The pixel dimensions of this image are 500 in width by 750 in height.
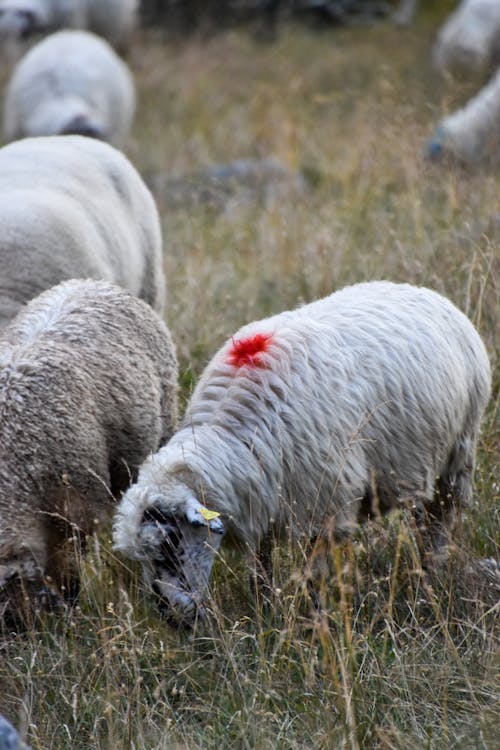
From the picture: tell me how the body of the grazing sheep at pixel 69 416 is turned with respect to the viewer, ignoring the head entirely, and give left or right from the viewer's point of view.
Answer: facing the viewer and to the left of the viewer

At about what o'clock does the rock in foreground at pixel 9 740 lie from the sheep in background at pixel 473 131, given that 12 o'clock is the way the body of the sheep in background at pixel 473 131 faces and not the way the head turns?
the rock in foreground at pixel 9 740 is roughly at 9 o'clock from the sheep in background at pixel 473 131.

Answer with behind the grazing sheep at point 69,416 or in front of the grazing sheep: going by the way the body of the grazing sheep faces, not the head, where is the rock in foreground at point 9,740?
in front

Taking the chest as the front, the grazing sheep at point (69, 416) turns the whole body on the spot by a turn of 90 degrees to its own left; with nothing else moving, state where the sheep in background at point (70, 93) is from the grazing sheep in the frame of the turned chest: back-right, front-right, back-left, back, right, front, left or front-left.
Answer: back-left

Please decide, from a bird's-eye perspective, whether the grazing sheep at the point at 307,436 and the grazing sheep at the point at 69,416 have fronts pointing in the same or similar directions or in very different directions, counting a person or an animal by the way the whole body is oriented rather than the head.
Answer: same or similar directions

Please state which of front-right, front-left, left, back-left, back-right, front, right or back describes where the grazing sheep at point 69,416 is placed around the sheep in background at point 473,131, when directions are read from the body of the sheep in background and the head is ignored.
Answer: left

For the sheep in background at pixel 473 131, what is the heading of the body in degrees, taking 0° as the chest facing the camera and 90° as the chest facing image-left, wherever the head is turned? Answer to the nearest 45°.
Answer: approximately 90°

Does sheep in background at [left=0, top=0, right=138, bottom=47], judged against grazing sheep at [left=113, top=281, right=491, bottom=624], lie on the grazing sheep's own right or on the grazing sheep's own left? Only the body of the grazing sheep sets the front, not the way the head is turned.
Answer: on the grazing sheep's own right

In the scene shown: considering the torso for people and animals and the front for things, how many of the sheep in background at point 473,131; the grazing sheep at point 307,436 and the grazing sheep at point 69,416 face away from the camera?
0

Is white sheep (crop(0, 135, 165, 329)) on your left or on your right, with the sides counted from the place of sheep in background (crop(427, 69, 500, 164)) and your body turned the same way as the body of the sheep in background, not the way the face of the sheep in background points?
on your left

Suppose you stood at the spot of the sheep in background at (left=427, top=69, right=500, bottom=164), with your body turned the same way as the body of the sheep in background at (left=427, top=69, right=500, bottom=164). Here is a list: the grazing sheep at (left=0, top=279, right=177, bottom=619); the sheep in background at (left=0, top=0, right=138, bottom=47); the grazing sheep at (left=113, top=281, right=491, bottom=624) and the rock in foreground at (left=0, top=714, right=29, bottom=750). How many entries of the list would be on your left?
3

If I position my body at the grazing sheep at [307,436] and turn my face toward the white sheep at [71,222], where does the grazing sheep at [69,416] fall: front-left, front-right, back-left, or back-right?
front-left
